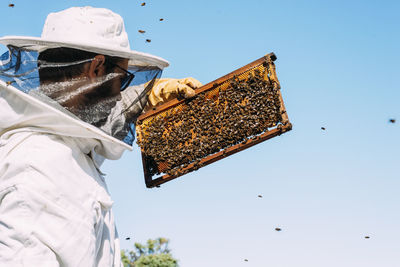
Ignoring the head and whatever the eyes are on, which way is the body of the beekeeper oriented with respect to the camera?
to the viewer's right

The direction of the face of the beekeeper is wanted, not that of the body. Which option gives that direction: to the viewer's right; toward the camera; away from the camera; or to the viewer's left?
to the viewer's right
